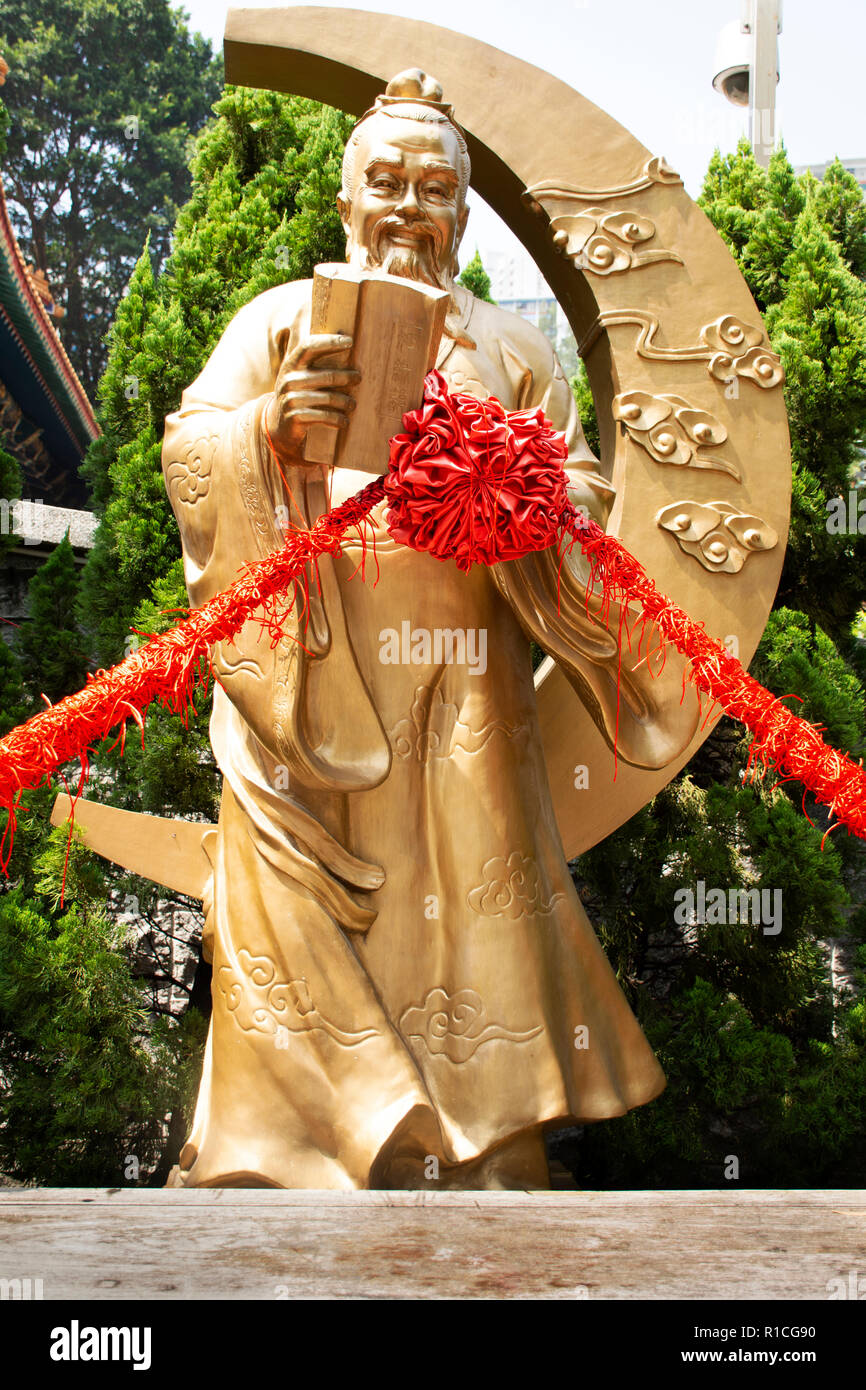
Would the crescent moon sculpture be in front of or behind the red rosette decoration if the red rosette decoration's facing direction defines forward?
behind

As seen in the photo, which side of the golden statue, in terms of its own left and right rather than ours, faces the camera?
front

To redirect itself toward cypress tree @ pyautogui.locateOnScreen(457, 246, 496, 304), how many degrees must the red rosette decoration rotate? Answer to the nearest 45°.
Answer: approximately 180°

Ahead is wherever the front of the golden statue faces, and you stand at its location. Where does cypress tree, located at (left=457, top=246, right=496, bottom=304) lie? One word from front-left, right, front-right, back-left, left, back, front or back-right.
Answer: back

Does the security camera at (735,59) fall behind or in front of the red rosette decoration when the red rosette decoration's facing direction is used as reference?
behind

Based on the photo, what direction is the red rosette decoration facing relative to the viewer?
toward the camera
